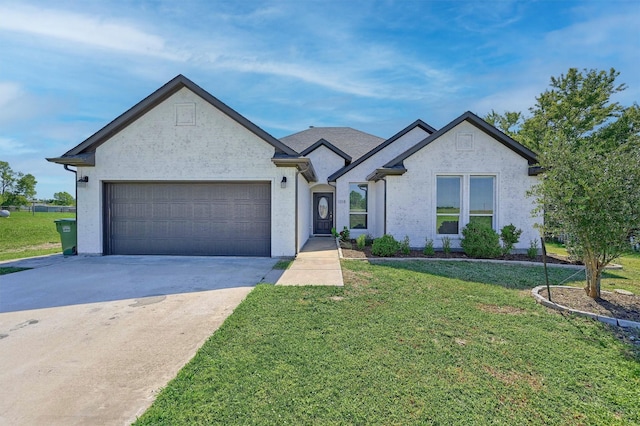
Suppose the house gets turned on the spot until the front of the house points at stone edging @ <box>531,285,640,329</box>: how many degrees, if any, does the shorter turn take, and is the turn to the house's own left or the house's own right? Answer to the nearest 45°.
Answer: approximately 45° to the house's own left

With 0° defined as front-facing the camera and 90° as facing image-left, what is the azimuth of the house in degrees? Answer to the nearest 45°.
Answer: approximately 0°

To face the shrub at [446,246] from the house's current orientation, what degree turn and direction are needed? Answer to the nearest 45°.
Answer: approximately 90° to its left

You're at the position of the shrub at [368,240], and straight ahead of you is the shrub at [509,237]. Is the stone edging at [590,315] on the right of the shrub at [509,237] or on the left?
right
